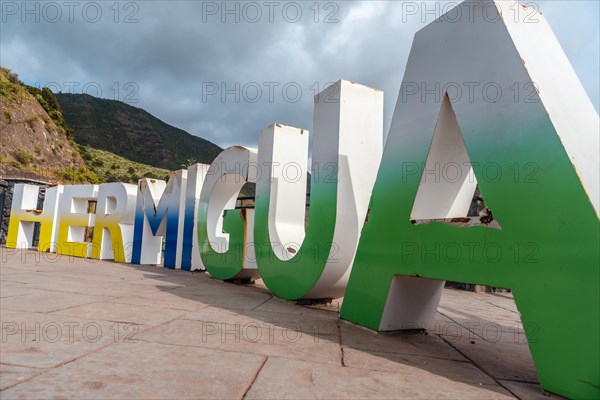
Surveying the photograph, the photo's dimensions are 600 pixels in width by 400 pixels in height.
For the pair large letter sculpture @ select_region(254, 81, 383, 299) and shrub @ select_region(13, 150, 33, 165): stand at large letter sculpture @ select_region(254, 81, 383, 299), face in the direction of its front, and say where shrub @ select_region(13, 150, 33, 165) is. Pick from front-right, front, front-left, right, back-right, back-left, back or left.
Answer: right

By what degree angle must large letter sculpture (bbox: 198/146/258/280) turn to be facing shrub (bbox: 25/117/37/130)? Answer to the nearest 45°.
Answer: approximately 90° to its right

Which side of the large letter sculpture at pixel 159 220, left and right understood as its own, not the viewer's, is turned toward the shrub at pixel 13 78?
right

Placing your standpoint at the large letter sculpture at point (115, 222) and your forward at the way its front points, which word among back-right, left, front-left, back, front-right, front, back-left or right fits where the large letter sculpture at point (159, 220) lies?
left

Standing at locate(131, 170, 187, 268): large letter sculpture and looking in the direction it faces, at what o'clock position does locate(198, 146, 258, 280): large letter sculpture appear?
locate(198, 146, 258, 280): large letter sculpture is roughly at 10 o'clock from locate(131, 170, 187, 268): large letter sculpture.

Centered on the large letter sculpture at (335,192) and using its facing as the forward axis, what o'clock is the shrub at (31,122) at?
The shrub is roughly at 3 o'clock from the large letter sculpture.

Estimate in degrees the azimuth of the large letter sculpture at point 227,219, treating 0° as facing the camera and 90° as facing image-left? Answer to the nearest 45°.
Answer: approximately 45°

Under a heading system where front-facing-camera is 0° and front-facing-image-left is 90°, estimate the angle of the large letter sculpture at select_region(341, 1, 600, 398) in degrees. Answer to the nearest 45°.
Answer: approximately 45°

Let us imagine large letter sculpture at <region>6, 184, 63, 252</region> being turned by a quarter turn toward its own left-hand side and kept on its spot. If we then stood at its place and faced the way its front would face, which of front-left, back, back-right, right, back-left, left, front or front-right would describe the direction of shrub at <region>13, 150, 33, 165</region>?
back-left

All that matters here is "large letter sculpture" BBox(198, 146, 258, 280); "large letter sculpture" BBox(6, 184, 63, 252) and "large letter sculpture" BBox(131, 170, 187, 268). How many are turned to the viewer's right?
0

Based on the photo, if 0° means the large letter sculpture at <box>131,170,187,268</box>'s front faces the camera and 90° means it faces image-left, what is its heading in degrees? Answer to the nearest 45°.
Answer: approximately 45°

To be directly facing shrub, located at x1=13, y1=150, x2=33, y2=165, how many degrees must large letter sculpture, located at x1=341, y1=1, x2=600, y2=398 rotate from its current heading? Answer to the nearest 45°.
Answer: approximately 90° to its right

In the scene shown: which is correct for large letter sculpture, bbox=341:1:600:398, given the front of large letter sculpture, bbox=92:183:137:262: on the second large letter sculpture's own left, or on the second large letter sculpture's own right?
on the second large letter sculpture's own left
